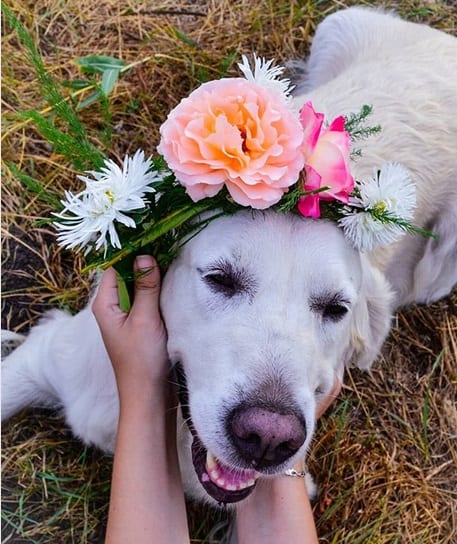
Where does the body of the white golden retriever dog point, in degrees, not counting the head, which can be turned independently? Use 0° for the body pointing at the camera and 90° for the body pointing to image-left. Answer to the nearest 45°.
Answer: approximately 45°
